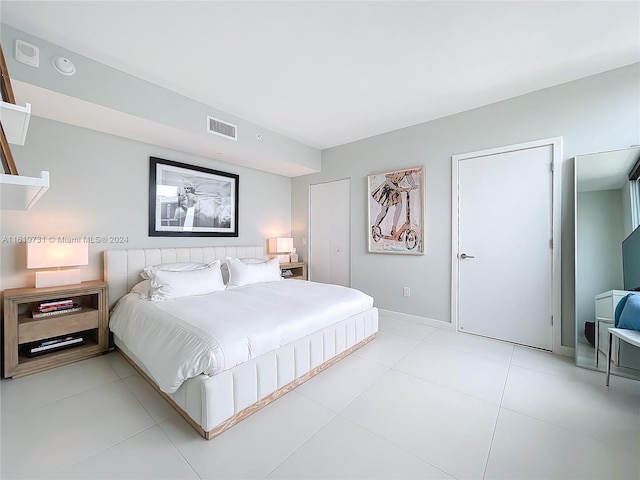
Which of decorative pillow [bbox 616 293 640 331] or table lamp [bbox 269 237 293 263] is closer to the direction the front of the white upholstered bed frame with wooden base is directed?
the decorative pillow

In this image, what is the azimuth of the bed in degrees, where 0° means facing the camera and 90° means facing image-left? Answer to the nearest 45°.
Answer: approximately 315°

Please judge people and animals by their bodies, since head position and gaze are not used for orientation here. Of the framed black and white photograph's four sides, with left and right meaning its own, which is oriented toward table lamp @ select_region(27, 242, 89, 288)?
right

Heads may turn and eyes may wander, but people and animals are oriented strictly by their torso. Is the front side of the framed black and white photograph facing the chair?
yes

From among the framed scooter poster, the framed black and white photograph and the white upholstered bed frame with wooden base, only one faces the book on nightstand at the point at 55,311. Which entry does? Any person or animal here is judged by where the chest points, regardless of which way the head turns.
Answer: the framed scooter poster

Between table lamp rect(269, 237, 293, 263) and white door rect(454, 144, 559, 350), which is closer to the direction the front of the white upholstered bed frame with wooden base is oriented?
the white door

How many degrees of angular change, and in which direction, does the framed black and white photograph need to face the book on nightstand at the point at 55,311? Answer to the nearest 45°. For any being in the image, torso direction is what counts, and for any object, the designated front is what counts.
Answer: approximately 90° to its right

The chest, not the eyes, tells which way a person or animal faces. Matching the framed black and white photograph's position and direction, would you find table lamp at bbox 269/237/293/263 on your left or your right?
on your left
